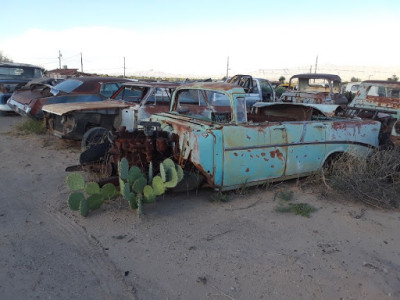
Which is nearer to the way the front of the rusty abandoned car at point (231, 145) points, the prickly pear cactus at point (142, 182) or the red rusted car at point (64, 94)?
the prickly pear cactus

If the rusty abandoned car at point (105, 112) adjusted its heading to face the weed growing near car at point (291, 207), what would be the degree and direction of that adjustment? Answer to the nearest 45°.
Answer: approximately 90° to its left

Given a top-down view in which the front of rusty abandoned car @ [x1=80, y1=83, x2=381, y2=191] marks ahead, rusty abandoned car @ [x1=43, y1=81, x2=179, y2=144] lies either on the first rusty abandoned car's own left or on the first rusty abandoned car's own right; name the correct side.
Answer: on the first rusty abandoned car's own right

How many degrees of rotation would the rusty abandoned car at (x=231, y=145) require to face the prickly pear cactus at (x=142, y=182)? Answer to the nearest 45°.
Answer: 0° — it already faces it

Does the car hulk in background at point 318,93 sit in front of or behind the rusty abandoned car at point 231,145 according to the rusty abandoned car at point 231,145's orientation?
behind

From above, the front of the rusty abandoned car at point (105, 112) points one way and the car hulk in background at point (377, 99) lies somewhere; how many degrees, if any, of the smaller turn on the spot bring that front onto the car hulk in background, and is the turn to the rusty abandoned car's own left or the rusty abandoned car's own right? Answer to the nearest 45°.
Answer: approximately 135° to the rusty abandoned car's own left

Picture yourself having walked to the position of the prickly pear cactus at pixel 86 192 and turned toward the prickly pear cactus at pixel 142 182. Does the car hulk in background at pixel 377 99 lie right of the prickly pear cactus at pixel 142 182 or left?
left

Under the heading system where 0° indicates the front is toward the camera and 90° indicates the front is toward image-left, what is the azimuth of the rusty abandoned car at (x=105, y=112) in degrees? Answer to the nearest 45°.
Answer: approximately 45°

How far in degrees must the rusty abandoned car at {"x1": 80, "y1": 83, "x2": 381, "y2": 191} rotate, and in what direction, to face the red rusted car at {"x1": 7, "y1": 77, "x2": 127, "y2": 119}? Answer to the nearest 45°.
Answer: approximately 90° to its right

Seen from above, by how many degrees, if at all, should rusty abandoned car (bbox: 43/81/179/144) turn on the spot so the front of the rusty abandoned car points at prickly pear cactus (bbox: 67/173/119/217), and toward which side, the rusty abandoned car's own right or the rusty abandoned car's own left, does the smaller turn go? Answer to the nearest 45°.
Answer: approximately 45° to the rusty abandoned car's own left

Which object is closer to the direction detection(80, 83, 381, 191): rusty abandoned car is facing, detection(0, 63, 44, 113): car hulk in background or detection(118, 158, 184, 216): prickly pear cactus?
the prickly pear cactus

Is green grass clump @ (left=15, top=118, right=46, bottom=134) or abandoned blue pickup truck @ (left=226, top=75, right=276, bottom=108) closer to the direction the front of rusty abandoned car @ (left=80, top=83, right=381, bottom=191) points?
the green grass clump
